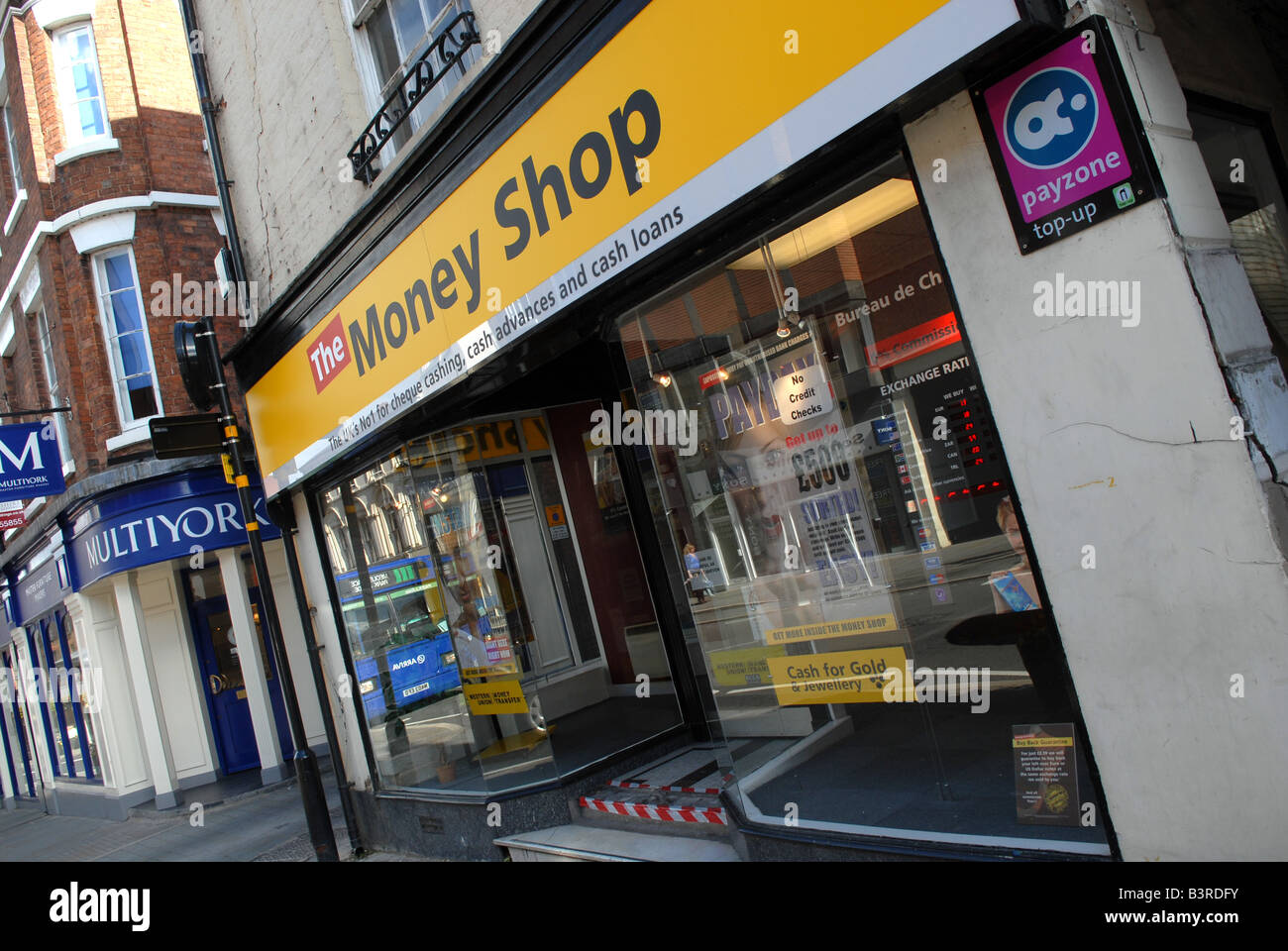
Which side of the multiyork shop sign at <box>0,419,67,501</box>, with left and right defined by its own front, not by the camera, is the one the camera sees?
front

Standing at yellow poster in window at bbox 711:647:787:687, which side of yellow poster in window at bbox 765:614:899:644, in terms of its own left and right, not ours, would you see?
right

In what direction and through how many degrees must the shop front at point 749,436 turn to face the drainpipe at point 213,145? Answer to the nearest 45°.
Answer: approximately 90° to its right

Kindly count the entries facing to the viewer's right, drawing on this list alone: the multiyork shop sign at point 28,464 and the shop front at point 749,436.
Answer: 0

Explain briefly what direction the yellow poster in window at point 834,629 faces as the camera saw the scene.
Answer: facing the viewer and to the left of the viewer

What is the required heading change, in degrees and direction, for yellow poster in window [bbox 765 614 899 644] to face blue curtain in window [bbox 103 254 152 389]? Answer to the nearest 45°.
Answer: approximately 90° to its right

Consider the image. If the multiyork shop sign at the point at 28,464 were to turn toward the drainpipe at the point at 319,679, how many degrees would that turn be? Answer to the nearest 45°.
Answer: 0° — it already faces it

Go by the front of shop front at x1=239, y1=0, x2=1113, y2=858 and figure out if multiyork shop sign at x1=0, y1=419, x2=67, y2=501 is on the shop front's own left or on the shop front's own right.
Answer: on the shop front's own right

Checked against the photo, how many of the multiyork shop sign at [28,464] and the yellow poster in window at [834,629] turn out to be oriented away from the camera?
0

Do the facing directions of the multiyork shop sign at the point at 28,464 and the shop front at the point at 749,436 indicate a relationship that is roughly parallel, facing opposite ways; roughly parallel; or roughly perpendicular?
roughly perpendicular

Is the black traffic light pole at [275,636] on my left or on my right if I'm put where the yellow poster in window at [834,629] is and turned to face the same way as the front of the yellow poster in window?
on my right

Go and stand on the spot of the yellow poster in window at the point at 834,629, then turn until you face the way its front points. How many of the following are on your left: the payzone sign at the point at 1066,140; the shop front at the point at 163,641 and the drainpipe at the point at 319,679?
1

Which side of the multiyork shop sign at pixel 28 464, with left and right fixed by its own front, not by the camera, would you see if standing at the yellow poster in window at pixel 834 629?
front
